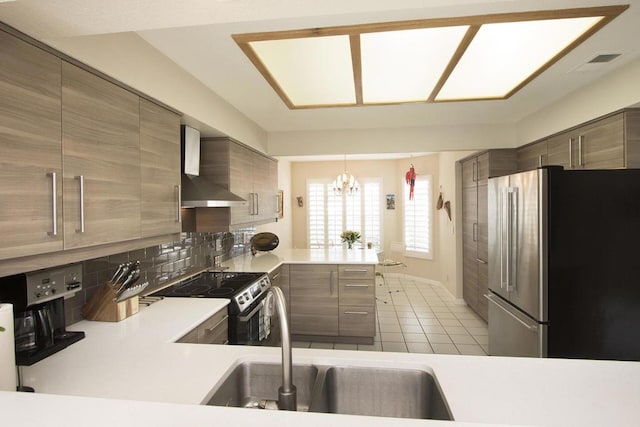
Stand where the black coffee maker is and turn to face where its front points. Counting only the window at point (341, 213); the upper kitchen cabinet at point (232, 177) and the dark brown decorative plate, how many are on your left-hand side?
3

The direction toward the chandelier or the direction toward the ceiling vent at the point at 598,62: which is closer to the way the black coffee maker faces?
the ceiling vent

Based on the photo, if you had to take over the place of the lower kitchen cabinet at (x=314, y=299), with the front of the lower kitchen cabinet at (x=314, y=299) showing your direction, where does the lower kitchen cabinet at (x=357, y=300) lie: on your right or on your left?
on your left

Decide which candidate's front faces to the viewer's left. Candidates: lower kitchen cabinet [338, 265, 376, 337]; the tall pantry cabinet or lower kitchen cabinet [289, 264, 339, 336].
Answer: the tall pantry cabinet

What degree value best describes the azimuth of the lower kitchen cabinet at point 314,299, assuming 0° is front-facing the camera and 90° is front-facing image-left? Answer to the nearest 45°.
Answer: approximately 0°

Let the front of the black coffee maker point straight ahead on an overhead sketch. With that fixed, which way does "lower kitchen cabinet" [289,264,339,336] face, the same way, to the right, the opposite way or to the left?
to the right

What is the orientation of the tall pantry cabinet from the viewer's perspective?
to the viewer's left

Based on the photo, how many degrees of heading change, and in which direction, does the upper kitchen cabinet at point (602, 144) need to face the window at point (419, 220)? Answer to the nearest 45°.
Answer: approximately 90° to its right

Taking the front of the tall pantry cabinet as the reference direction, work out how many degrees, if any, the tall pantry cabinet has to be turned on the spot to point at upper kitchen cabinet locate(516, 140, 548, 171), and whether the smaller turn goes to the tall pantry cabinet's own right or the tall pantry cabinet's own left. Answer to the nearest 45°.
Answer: approximately 135° to the tall pantry cabinet's own left

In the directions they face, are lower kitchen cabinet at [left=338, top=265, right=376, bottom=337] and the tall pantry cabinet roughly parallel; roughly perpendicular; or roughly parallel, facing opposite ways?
roughly perpendicular

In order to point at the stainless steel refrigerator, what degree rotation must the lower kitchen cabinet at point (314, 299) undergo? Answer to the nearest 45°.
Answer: approximately 45° to its left
